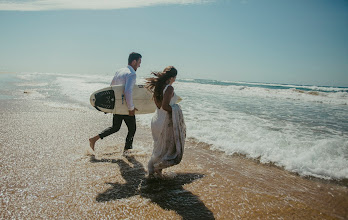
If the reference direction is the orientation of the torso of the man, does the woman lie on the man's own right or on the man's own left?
on the man's own right

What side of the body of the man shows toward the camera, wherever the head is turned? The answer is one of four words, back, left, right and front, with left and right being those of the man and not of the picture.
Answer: right
